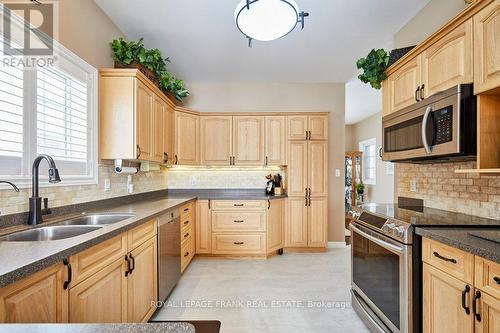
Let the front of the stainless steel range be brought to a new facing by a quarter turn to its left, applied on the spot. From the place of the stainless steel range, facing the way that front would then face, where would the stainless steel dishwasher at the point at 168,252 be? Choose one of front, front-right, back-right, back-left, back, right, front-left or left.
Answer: back-right

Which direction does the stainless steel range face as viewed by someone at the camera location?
facing the viewer and to the left of the viewer

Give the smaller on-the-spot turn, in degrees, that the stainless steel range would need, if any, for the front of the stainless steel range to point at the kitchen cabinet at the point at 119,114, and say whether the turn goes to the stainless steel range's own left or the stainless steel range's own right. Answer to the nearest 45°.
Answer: approximately 45° to the stainless steel range's own right

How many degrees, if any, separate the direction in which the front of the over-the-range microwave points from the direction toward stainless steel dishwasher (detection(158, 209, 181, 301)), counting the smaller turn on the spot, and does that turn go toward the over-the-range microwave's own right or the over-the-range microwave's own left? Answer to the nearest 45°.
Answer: approximately 45° to the over-the-range microwave's own right

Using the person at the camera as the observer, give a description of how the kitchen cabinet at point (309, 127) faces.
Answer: facing the viewer

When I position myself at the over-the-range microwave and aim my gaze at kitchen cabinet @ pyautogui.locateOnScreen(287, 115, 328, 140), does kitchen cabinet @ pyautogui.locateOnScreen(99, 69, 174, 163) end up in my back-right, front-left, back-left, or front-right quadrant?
front-left

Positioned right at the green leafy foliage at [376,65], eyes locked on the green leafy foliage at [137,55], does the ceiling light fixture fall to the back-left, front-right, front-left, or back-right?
front-left

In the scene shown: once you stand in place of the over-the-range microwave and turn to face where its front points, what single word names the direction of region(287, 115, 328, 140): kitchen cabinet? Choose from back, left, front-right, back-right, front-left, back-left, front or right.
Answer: right

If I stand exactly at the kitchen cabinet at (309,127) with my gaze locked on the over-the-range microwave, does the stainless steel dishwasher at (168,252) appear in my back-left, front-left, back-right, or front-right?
front-right

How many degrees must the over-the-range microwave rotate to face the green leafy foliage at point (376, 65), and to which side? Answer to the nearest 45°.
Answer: approximately 90° to its right

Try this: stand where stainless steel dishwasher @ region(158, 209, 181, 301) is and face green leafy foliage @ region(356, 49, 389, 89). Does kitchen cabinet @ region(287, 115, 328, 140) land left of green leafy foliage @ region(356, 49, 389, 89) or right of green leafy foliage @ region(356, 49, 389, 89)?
left

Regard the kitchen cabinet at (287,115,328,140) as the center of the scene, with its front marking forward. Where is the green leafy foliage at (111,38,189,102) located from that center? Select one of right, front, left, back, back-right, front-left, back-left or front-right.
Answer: front-right
